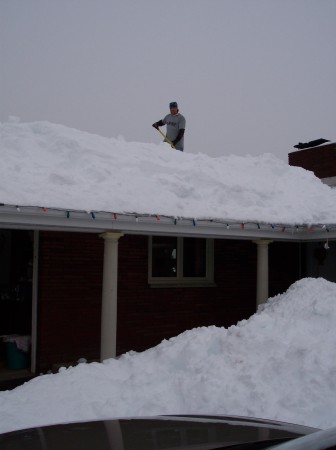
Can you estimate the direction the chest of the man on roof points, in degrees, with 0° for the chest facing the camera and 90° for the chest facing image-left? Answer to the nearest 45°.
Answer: approximately 45°
